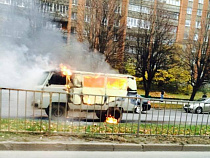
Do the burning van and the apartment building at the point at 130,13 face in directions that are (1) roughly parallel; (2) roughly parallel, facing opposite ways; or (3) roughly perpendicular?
roughly perpendicular

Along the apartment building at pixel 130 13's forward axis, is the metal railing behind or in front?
in front

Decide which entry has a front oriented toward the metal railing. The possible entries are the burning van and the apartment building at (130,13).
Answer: the apartment building

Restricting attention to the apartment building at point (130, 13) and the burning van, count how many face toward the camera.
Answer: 1

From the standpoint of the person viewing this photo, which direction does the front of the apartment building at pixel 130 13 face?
facing the viewer

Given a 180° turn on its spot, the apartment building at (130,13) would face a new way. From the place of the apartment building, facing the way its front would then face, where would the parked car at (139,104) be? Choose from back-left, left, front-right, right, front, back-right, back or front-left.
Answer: back

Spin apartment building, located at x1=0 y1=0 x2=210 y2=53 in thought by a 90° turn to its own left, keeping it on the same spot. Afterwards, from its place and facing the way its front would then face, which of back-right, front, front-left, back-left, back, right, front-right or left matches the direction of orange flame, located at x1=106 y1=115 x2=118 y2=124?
right

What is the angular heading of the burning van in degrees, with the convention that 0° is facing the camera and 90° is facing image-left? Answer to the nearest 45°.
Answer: approximately 90°

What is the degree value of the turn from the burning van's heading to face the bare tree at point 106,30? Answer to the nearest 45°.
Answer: approximately 90° to its right

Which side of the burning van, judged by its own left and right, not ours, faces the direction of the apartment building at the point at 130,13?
right
